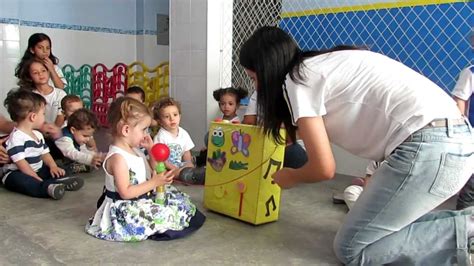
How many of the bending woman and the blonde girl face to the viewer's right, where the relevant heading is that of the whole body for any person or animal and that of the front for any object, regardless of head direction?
1

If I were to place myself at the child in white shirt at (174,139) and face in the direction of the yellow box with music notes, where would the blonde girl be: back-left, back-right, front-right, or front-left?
front-right

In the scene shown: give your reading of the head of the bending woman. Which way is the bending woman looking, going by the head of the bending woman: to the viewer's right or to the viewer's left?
to the viewer's left

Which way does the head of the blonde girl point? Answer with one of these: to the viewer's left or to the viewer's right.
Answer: to the viewer's right

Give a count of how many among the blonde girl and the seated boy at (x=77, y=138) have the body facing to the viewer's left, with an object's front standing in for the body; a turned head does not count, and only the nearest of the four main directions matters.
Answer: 0

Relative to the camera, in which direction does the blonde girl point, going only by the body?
to the viewer's right

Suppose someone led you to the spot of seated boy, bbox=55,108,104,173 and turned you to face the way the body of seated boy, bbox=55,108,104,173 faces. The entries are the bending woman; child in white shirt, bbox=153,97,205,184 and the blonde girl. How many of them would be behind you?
0

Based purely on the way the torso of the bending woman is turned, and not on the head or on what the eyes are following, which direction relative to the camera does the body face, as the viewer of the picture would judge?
to the viewer's left

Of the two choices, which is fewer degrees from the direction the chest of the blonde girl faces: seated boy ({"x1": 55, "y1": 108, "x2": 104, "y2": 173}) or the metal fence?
the metal fence

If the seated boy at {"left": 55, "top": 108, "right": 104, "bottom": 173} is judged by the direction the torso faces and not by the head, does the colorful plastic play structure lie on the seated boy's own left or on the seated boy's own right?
on the seated boy's own left

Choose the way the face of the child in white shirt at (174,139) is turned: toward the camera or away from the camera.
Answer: toward the camera

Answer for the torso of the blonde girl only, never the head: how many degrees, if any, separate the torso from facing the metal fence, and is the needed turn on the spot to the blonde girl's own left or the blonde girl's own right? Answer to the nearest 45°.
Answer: approximately 45° to the blonde girl's own left

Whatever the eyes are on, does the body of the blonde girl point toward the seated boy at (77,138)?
no

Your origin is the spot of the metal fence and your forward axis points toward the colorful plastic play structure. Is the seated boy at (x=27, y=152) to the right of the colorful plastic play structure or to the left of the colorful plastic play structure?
left

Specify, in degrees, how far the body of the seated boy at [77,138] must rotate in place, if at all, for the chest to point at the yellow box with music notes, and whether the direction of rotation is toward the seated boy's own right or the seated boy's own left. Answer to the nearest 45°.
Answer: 0° — they already face it

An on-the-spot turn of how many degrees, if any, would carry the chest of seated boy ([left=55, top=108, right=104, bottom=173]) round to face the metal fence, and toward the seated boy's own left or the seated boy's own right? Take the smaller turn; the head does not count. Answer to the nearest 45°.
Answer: approximately 45° to the seated boy's own left

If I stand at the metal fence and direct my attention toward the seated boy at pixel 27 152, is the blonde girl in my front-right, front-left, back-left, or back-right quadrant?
front-left

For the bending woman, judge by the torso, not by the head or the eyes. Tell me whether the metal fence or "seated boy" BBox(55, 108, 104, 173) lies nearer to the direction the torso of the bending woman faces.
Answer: the seated boy
